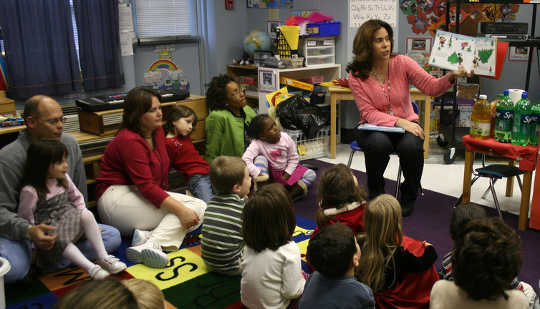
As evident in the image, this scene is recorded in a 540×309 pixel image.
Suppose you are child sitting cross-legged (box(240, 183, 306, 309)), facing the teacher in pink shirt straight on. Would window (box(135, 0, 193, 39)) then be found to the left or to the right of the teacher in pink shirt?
left

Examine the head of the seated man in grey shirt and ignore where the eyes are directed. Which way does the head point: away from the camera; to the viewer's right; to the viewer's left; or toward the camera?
to the viewer's right

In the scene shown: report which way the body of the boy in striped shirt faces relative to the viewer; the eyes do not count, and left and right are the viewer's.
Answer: facing away from the viewer and to the right of the viewer

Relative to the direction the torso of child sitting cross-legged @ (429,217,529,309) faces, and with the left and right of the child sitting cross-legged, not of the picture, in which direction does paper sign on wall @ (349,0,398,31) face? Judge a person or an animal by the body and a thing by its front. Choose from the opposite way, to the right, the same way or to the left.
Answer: the opposite way

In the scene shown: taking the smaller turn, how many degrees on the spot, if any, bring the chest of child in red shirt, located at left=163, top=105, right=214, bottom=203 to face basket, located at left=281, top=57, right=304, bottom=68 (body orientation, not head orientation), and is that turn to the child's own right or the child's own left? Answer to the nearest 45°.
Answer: approximately 90° to the child's own left

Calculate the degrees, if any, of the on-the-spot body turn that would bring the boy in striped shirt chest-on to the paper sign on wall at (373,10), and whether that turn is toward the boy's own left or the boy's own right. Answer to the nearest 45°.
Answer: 0° — they already face it

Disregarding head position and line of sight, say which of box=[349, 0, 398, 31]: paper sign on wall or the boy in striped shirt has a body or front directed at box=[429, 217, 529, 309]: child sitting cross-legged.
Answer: the paper sign on wall

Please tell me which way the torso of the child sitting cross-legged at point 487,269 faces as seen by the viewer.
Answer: away from the camera

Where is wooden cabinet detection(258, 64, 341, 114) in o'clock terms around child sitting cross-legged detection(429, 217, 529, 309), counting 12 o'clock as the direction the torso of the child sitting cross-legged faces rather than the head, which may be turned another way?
The wooden cabinet is roughly at 11 o'clock from the child sitting cross-legged.

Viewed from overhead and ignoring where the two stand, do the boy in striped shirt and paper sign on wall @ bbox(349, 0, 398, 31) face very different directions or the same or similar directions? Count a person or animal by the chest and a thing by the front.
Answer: very different directions

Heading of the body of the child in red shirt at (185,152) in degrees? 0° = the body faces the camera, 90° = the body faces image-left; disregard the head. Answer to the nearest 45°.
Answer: approximately 315°

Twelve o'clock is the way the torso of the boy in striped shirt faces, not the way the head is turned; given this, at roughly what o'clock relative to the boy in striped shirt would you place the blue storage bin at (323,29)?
The blue storage bin is roughly at 11 o'clock from the boy in striped shirt.
